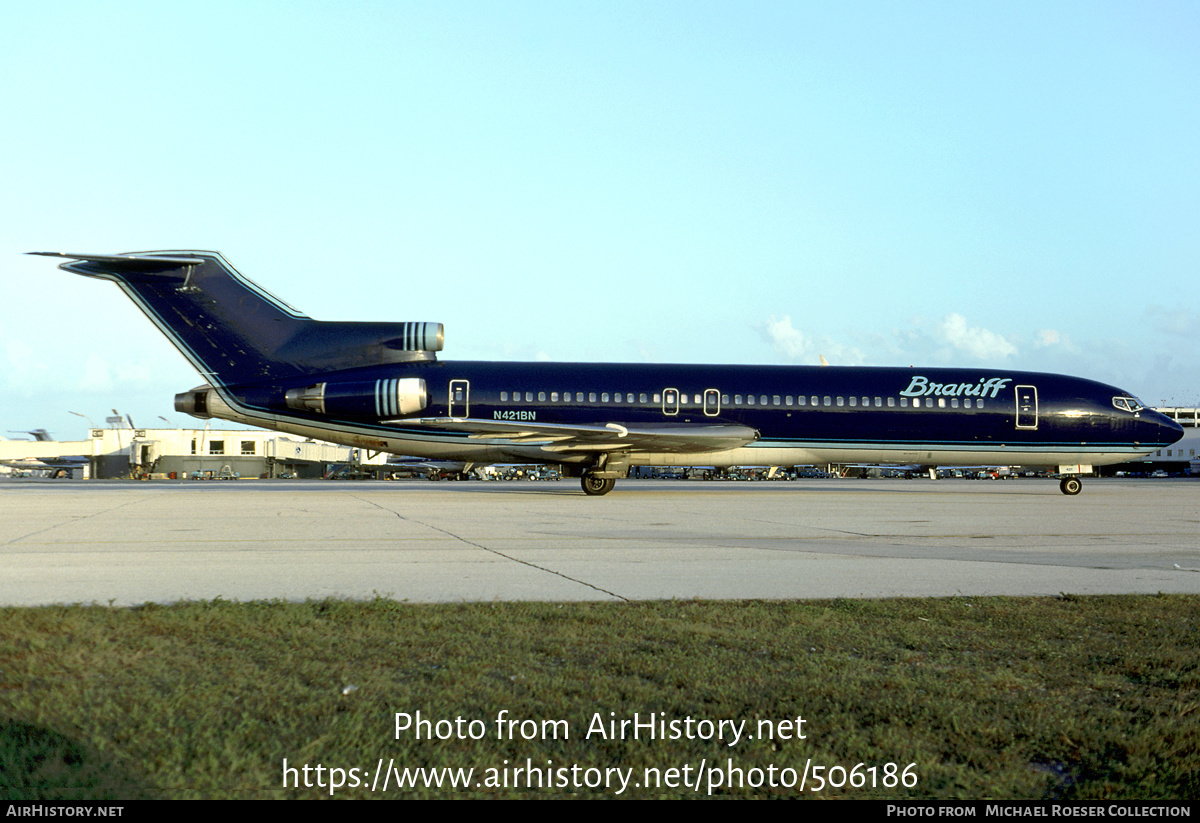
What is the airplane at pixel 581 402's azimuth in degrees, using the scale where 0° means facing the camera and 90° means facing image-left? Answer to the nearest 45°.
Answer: approximately 270°
